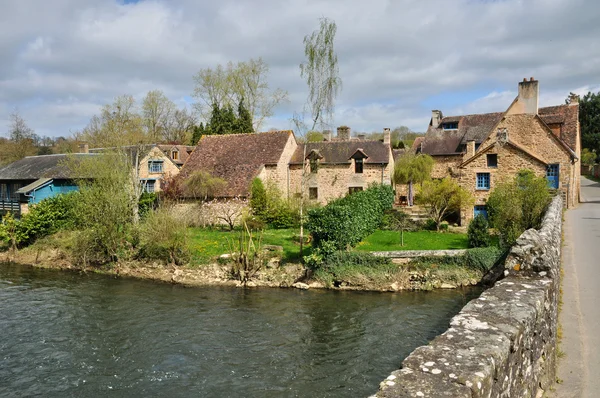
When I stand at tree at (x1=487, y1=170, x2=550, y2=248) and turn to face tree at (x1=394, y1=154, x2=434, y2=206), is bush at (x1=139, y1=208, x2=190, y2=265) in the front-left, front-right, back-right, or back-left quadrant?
front-left

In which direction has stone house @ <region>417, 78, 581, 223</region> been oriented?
toward the camera

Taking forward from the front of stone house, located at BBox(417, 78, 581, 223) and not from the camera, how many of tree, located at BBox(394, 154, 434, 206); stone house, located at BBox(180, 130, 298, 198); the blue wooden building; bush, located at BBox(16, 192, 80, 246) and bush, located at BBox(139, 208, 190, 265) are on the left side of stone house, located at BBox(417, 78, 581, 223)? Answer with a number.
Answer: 0

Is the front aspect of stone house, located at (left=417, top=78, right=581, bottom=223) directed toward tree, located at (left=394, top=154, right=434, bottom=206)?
no

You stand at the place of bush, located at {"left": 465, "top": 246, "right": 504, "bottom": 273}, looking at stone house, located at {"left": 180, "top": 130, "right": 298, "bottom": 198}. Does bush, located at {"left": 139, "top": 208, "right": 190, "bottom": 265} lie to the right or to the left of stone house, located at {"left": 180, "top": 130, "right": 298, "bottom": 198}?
left

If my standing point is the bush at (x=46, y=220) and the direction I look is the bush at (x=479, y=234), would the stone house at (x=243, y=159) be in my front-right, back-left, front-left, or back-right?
front-left

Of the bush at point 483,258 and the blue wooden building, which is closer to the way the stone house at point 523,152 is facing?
the bush

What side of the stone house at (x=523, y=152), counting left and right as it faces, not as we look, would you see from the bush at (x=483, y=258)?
front

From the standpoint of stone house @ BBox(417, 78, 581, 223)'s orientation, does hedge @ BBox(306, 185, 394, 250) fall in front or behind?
in front

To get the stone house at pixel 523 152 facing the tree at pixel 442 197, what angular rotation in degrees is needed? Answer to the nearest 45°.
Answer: approximately 45° to its right

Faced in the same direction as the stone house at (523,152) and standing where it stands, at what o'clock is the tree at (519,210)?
The tree is roughly at 12 o'clock from the stone house.

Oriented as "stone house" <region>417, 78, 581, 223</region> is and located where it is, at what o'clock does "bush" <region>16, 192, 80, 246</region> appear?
The bush is roughly at 2 o'clock from the stone house.

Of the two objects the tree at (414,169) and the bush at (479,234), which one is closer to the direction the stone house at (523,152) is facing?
the bush

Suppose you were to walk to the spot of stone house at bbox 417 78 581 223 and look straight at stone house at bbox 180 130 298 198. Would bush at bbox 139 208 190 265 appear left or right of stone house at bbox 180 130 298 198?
left

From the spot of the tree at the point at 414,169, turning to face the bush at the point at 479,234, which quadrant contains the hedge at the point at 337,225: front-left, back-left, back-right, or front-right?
front-right

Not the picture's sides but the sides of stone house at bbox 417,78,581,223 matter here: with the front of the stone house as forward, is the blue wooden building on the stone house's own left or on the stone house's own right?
on the stone house's own right

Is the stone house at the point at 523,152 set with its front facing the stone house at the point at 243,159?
no

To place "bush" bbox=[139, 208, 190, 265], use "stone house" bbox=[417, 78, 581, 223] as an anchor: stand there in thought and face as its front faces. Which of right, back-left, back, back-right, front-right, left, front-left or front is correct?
front-right

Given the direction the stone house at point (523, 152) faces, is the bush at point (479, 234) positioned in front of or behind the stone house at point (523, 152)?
in front
